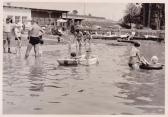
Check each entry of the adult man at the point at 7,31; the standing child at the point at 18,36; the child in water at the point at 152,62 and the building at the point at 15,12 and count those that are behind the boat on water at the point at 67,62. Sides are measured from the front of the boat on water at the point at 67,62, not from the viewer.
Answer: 1

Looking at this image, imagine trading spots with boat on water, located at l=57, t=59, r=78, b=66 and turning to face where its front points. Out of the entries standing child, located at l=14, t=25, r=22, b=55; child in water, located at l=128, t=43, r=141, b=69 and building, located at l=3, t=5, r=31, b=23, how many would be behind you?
1

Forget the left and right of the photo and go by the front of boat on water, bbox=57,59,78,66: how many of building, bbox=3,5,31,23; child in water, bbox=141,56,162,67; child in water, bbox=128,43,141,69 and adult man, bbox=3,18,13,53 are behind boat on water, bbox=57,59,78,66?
2

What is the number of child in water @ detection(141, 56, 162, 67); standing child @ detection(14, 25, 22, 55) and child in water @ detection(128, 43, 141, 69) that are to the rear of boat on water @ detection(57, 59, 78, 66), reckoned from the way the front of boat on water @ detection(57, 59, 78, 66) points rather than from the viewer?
2

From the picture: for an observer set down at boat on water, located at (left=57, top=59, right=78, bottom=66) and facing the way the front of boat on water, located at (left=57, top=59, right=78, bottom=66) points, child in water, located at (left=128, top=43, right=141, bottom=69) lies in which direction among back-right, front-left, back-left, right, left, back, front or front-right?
back

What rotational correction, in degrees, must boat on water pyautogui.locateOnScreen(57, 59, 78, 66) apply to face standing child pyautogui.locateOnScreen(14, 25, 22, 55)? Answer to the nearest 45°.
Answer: approximately 45° to its right

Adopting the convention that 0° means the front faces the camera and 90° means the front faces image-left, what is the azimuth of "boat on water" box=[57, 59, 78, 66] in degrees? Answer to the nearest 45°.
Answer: approximately 90°

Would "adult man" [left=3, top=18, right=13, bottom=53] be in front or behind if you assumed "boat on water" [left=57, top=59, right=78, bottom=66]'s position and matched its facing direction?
in front

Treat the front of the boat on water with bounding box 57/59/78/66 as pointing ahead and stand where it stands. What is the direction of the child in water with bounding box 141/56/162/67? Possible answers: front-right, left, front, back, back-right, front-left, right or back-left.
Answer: back

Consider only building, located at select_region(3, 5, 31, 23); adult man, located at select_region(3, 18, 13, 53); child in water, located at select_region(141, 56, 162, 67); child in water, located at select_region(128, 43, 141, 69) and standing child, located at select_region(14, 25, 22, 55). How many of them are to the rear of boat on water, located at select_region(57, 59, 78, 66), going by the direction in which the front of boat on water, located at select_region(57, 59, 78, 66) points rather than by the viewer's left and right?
2

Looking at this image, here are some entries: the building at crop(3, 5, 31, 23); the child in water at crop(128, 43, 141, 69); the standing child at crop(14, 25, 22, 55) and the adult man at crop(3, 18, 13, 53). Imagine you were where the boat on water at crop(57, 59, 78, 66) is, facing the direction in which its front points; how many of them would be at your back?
1
